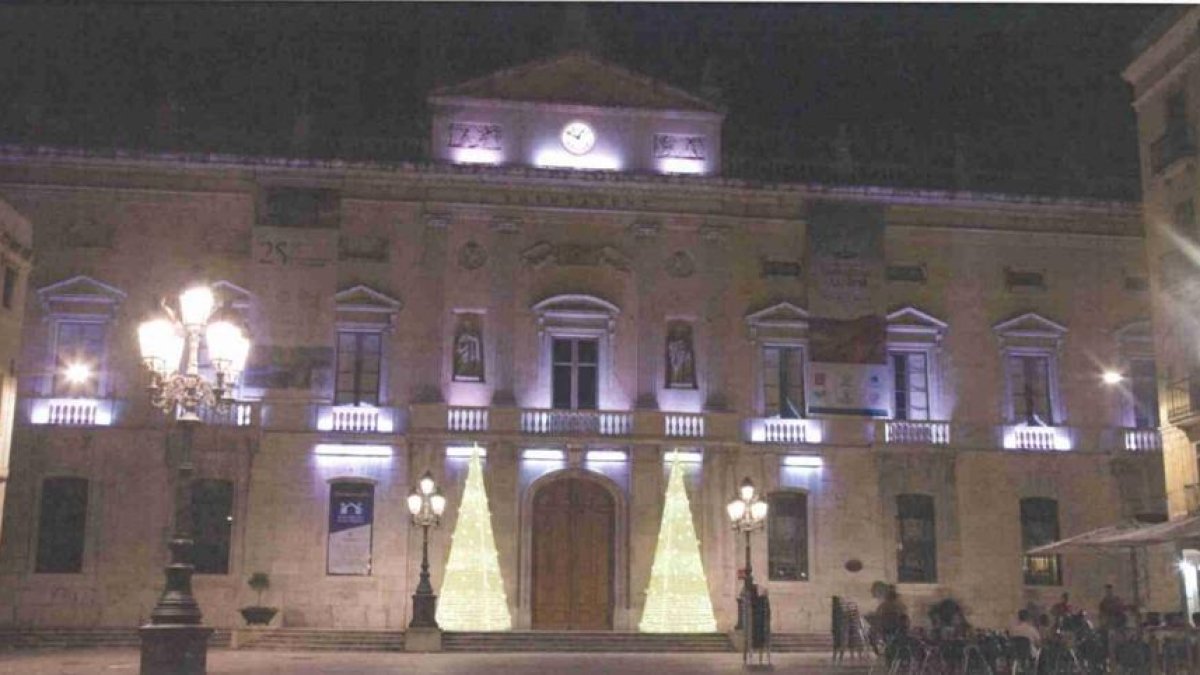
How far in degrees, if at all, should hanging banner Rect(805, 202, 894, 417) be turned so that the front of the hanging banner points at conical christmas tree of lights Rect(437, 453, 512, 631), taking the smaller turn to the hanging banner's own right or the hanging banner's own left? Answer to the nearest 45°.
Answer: approximately 90° to the hanging banner's own right

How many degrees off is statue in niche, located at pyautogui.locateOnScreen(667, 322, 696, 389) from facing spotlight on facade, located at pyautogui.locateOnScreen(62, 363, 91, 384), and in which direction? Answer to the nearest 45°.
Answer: approximately 90° to its right

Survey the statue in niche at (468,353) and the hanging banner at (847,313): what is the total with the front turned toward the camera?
2

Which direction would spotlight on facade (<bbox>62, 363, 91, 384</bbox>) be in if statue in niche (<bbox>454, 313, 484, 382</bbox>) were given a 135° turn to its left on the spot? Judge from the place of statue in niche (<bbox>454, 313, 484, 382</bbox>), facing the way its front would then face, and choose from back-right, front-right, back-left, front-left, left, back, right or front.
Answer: back-left

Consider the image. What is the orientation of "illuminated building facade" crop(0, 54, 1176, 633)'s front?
toward the camera

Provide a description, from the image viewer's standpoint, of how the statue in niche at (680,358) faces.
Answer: facing the viewer
